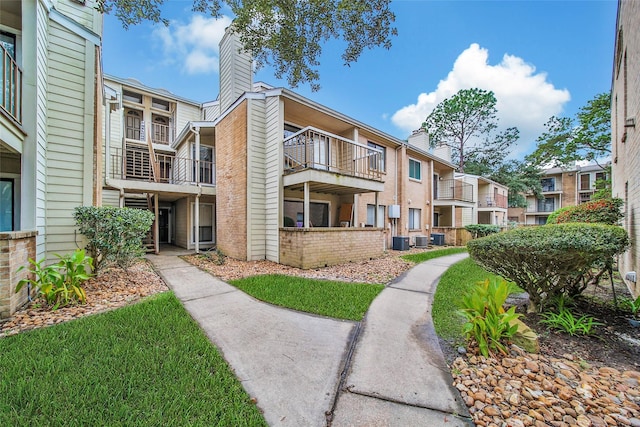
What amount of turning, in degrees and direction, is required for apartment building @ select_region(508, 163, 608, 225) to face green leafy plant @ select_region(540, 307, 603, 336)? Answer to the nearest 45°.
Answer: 0° — it already faces it

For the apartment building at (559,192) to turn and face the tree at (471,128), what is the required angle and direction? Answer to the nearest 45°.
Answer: approximately 45° to its right

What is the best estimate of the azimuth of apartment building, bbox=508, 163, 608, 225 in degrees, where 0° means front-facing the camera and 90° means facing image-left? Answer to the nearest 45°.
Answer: approximately 0°

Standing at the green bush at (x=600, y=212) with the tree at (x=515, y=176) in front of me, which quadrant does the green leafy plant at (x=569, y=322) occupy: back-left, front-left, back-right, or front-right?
back-left

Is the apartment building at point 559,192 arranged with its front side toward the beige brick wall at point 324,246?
yes

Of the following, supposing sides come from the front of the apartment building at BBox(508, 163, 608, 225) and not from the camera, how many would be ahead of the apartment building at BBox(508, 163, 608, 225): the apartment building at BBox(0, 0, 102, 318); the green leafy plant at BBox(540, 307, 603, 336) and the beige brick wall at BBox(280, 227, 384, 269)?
3
